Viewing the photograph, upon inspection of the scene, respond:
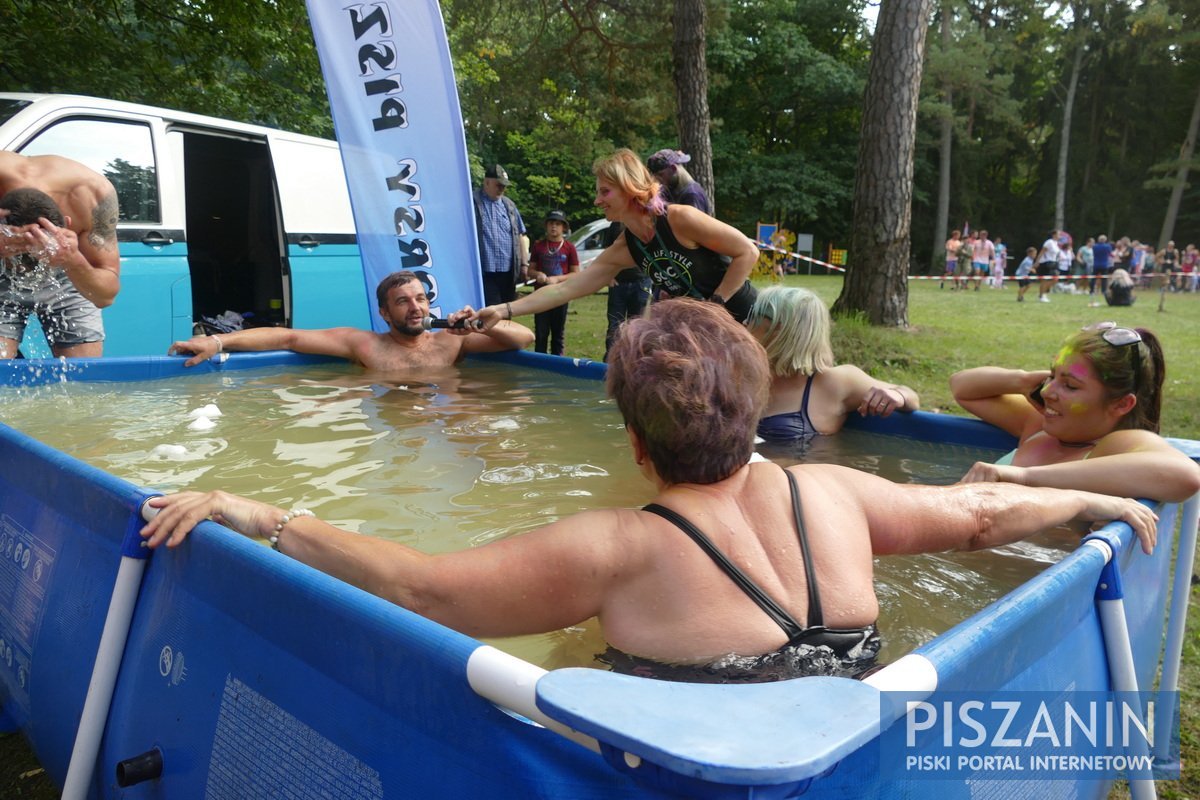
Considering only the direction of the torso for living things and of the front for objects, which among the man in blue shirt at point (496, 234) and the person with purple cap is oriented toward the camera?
the man in blue shirt

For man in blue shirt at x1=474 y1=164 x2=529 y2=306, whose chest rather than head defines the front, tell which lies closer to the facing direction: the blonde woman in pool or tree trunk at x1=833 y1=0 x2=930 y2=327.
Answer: the blonde woman in pool

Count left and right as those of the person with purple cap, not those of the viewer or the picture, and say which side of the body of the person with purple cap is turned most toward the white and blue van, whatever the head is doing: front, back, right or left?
front

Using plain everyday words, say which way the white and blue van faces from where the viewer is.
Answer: facing the viewer and to the left of the viewer

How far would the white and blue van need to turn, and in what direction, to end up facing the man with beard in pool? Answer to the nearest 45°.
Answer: approximately 90° to its left

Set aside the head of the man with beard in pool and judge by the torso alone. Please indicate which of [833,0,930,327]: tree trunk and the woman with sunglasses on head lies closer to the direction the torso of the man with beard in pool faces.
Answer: the woman with sunglasses on head

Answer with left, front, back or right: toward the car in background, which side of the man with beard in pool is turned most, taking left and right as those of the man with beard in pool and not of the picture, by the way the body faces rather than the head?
back

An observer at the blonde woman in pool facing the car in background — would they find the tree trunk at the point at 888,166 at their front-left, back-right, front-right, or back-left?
front-right

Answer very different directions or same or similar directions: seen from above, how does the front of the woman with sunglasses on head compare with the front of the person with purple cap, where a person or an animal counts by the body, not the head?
same or similar directions

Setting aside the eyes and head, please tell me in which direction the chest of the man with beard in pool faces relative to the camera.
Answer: toward the camera

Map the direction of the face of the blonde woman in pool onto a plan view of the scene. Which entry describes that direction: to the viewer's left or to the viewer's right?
to the viewer's left
